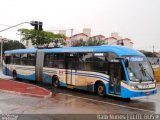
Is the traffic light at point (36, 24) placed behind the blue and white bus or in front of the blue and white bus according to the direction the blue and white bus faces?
behind

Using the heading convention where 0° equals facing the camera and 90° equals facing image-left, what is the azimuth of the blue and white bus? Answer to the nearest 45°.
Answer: approximately 315°
